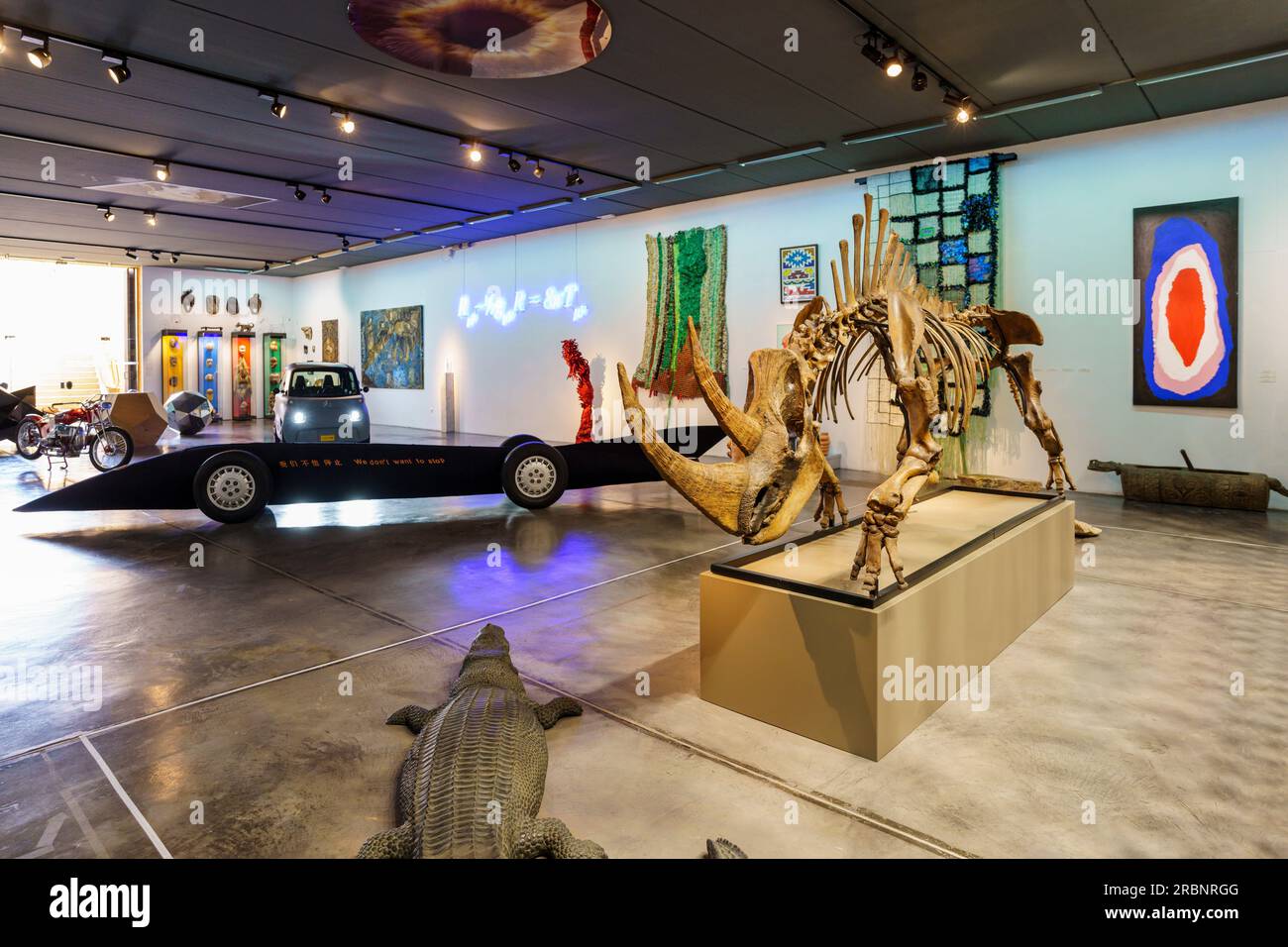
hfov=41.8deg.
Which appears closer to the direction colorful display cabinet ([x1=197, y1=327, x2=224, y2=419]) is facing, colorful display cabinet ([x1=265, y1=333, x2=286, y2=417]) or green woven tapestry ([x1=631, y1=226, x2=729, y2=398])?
the green woven tapestry

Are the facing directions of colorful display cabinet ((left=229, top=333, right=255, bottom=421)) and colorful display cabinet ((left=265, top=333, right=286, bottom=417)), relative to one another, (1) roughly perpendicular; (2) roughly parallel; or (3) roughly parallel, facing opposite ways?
roughly parallel

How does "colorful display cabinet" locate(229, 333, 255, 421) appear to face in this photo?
toward the camera

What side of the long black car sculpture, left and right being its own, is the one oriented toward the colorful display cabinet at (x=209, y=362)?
right

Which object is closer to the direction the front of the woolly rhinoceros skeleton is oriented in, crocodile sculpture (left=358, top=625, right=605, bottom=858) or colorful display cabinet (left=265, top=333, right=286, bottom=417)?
the crocodile sculpture

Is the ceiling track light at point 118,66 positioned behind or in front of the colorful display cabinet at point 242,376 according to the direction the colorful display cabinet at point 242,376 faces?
in front

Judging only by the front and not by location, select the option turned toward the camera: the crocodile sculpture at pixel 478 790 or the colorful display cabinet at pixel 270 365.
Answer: the colorful display cabinet

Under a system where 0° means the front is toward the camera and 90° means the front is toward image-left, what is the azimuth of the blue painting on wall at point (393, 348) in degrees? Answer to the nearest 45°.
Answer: approximately 45°

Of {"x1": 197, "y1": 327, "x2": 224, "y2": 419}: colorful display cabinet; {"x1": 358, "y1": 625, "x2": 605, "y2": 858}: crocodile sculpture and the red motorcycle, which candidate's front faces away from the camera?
the crocodile sculpture

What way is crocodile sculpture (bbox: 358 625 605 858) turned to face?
away from the camera

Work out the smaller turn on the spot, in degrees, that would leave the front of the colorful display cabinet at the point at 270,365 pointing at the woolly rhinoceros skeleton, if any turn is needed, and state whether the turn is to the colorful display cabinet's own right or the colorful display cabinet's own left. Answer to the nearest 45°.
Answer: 0° — it already faces it

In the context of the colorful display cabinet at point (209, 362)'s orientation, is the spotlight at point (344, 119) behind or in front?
in front

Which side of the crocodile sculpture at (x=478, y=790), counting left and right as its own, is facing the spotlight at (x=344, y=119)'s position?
front

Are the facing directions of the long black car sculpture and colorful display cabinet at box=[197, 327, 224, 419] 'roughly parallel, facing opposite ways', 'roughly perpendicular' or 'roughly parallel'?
roughly perpendicular

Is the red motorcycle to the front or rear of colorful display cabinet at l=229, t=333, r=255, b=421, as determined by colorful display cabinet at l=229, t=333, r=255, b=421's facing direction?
to the front
